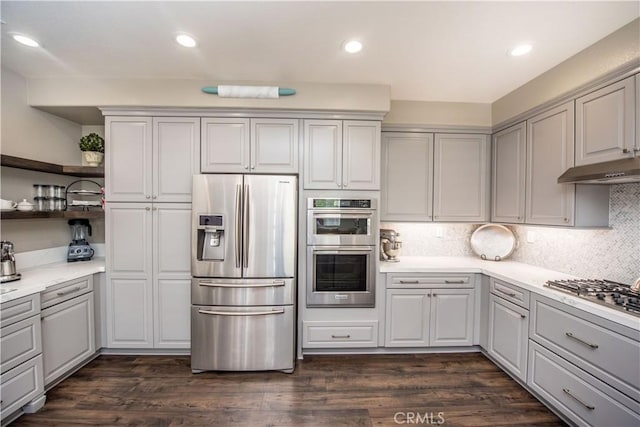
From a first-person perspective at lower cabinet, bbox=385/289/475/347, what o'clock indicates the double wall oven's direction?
The double wall oven is roughly at 2 o'clock from the lower cabinet.

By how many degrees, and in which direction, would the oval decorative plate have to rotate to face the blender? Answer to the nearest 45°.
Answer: approximately 45° to its right

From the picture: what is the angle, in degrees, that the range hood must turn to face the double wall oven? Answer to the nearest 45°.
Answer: approximately 45° to its right

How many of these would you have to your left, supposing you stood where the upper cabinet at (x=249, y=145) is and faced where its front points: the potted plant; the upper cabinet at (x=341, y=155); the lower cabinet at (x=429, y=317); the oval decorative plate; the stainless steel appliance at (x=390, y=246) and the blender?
4

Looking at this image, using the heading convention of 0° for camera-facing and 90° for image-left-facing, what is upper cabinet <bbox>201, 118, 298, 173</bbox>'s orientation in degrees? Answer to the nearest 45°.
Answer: approximately 0°

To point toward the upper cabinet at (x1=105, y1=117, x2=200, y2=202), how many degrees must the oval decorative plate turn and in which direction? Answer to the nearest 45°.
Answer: approximately 45° to its right

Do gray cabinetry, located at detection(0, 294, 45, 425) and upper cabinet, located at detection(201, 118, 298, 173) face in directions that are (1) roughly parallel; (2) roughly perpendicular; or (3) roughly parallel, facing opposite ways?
roughly perpendicular

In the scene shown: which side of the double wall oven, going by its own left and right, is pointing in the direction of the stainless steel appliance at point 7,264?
right

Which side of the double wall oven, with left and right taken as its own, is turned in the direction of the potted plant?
right
